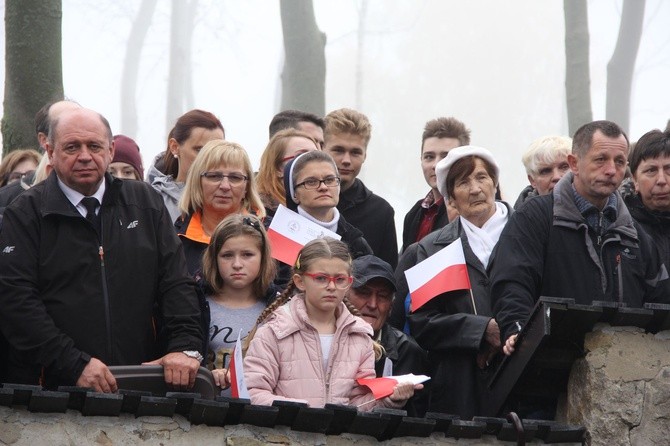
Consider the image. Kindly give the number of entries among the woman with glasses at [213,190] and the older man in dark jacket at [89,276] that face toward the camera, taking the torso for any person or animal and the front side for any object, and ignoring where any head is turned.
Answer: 2

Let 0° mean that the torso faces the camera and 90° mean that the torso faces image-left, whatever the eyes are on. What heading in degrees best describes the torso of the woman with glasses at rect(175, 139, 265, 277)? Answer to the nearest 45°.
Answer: approximately 0°

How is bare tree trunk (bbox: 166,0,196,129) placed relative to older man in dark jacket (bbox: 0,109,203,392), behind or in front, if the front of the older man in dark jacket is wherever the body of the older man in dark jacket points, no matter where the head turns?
behind

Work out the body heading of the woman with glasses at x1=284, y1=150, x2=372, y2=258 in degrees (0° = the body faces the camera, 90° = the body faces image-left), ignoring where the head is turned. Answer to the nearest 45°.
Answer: approximately 315°

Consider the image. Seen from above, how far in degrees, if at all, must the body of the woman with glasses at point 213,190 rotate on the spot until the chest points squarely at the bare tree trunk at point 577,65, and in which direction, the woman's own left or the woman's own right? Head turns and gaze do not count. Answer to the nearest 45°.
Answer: approximately 135° to the woman's own left

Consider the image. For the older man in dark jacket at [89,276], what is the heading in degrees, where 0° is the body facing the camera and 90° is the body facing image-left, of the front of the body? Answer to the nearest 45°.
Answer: approximately 0°

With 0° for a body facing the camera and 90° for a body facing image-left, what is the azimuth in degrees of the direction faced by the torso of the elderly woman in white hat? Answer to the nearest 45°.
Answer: approximately 315°
